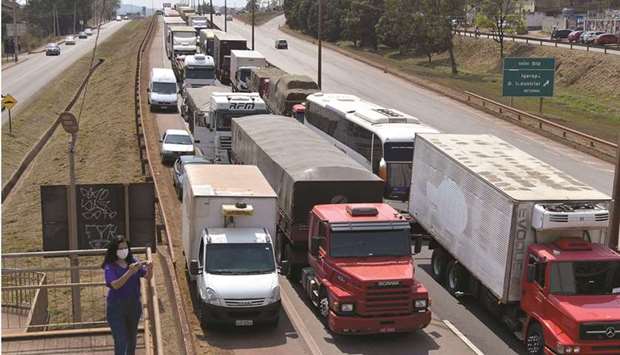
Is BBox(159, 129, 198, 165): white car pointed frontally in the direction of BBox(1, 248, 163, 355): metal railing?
yes

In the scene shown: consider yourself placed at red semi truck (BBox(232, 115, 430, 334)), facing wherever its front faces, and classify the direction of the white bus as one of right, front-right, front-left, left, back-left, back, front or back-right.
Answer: back

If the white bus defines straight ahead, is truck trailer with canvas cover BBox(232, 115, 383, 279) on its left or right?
on its right

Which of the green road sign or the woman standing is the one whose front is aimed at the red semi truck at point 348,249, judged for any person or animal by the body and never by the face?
the green road sign

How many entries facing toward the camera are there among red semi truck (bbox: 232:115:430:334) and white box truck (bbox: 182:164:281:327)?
2

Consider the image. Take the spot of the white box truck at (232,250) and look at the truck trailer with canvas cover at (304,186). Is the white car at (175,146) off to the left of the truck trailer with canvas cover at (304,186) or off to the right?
left

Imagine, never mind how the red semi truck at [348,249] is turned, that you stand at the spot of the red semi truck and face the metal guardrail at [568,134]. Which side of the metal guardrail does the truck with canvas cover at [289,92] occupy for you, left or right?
left

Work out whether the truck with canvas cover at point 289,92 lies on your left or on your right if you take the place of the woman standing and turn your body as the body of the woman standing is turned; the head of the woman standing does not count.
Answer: on your left

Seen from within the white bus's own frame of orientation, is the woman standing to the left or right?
on its right

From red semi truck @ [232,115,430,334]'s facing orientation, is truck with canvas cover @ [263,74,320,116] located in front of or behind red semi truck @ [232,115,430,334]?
behind

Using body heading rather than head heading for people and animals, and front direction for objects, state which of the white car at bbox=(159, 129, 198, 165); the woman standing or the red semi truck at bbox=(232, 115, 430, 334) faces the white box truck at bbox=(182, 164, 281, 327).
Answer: the white car

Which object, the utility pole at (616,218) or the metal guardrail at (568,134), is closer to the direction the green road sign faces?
the utility pole

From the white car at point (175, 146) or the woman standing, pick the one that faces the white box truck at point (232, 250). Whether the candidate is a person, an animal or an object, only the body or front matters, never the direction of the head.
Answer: the white car
